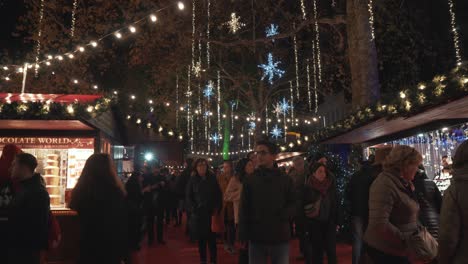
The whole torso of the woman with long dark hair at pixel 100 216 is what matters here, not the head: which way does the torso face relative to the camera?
away from the camera

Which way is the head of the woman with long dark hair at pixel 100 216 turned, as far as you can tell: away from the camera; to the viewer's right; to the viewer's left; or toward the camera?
away from the camera

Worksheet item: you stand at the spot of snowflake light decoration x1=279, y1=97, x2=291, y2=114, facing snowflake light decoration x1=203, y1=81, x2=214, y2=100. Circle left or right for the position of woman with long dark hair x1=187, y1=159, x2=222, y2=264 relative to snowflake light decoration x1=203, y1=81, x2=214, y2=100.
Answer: left

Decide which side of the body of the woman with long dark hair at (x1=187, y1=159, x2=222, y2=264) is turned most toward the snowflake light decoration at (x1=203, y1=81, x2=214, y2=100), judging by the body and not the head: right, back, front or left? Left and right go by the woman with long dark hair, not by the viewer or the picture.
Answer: back
